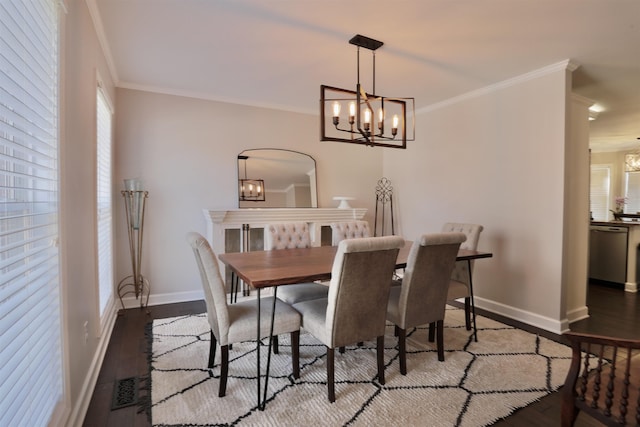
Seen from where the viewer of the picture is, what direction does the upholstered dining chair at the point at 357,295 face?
facing away from the viewer and to the left of the viewer

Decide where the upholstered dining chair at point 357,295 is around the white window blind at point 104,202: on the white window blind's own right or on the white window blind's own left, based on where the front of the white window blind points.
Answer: on the white window blind's own right

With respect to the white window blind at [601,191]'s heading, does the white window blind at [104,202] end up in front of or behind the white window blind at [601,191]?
in front

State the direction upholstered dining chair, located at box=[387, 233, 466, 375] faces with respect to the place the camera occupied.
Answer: facing away from the viewer and to the left of the viewer

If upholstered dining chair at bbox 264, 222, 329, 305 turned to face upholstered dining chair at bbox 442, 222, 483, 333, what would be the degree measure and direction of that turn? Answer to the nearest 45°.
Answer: approximately 45° to its left

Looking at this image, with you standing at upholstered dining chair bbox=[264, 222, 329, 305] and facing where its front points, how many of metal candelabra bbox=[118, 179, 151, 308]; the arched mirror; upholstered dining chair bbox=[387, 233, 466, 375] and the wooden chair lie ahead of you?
2

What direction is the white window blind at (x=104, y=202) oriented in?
to the viewer's right
